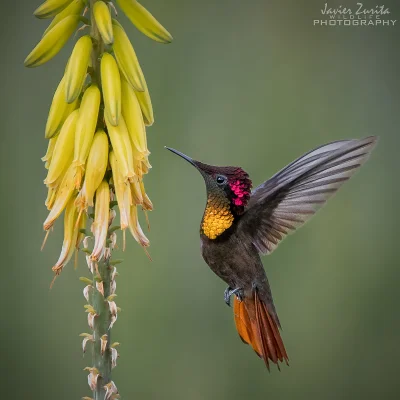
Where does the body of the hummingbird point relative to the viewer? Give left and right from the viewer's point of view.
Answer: facing to the left of the viewer
